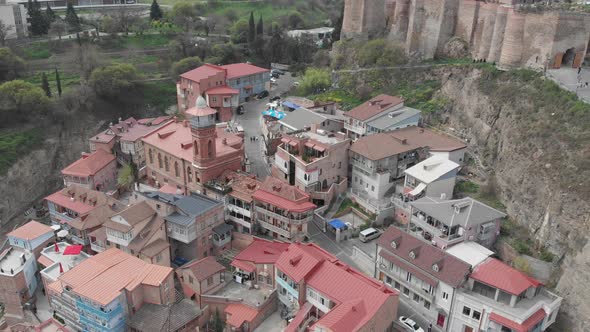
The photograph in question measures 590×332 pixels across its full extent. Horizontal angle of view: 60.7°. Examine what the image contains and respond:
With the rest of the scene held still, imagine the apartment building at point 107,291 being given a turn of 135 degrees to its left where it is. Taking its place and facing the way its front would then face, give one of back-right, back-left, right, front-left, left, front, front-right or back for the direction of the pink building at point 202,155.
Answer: front-left

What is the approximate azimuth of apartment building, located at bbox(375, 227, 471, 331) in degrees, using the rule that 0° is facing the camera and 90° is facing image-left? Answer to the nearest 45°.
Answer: approximately 45°

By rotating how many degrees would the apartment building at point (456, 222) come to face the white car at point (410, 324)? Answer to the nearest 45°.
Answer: approximately 45° to its left

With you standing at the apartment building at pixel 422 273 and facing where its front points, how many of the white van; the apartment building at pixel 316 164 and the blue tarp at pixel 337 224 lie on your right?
3

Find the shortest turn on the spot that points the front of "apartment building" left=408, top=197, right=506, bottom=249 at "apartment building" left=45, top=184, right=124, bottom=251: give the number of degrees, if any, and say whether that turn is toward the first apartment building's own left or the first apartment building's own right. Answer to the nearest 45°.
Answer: approximately 45° to the first apartment building's own right

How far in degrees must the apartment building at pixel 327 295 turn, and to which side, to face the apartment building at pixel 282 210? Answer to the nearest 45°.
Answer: approximately 90° to its right

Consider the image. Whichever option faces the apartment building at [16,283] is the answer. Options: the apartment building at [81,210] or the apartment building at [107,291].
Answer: the apartment building at [81,210]

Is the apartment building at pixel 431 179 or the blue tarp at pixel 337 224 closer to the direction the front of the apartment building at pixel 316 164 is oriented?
the blue tarp

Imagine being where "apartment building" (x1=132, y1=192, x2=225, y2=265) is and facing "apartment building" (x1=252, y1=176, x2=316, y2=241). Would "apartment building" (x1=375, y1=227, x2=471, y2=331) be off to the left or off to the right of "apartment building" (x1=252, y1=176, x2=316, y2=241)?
right
